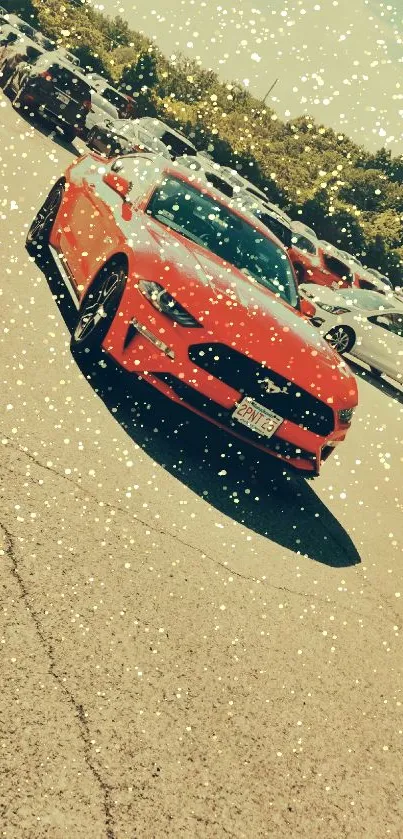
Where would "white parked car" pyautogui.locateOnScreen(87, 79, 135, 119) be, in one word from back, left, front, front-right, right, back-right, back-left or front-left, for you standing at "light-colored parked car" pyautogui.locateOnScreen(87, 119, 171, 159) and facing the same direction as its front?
back-right

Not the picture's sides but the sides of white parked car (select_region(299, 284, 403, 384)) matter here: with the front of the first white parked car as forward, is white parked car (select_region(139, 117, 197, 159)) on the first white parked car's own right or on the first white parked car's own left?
on the first white parked car's own right

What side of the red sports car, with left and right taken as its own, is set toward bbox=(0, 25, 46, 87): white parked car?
back

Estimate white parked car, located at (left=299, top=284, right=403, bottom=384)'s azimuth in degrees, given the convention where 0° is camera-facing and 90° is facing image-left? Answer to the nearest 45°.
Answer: approximately 45°

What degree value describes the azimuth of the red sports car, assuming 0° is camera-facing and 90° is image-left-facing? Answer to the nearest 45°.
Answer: approximately 315°

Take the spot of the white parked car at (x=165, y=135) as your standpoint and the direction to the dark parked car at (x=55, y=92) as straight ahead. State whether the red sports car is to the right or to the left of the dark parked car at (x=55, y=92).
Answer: left

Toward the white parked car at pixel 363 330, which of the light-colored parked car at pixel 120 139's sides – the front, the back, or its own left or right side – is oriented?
left

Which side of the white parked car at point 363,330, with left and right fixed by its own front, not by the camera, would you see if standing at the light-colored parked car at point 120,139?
right

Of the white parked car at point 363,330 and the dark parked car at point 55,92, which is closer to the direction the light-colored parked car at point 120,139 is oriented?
the dark parked car
